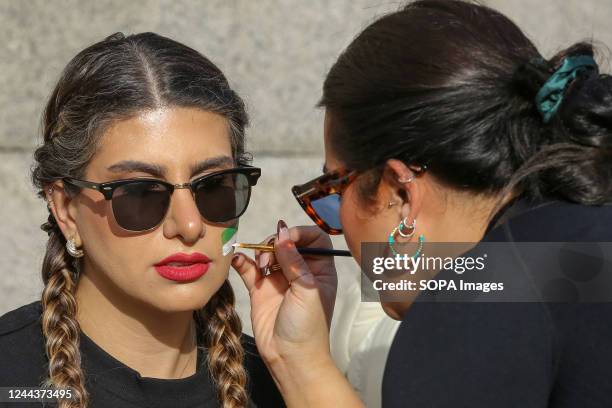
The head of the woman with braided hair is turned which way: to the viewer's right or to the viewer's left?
to the viewer's right

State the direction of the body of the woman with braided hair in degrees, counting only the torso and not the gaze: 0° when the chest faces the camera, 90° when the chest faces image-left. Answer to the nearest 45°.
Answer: approximately 315°

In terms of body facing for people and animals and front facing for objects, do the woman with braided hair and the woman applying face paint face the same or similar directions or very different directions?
very different directions

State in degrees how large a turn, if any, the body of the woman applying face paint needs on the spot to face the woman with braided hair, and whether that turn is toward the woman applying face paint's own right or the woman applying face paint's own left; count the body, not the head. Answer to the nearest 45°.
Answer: approximately 45° to the woman applying face paint's own left

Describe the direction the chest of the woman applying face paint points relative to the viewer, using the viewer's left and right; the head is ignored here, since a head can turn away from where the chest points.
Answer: facing away from the viewer and to the left of the viewer
